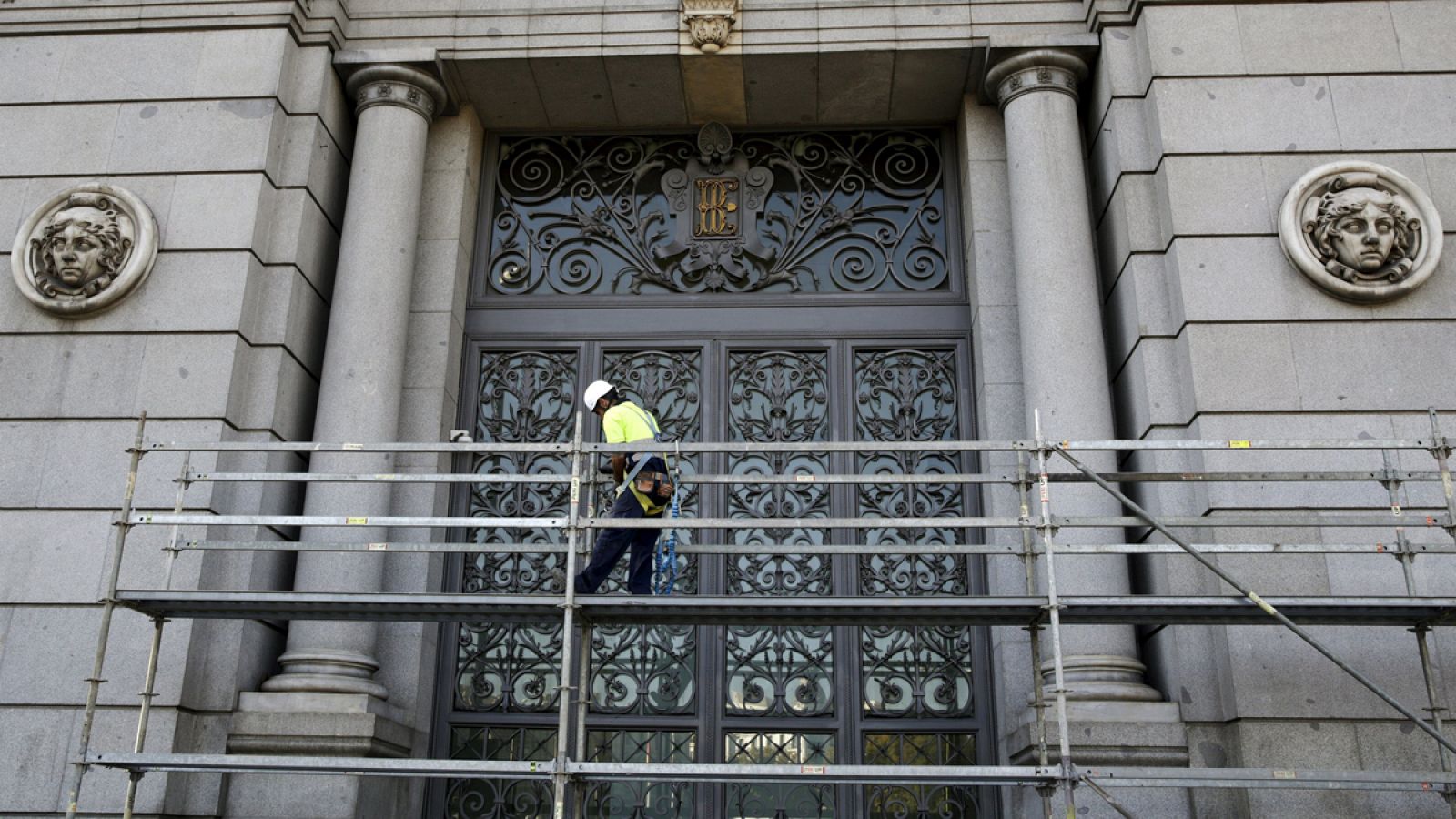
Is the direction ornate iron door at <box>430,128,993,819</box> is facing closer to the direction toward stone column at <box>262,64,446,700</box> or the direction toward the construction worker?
the construction worker

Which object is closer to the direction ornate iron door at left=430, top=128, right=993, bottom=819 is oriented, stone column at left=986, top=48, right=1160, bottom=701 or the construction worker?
the construction worker

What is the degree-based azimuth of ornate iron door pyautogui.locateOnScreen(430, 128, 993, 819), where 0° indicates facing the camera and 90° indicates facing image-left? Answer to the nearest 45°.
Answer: approximately 0°

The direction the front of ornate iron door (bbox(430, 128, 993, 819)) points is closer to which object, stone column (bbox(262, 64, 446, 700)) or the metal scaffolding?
the metal scaffolding

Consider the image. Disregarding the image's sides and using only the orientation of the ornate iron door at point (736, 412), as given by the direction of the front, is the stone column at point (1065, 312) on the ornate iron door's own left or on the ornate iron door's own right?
on the ornate iron door's own left

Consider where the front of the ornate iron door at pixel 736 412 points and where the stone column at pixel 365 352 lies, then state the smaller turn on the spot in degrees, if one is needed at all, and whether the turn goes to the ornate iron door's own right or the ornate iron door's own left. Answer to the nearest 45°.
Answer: approximately 90° to the ornate iron door's own right
